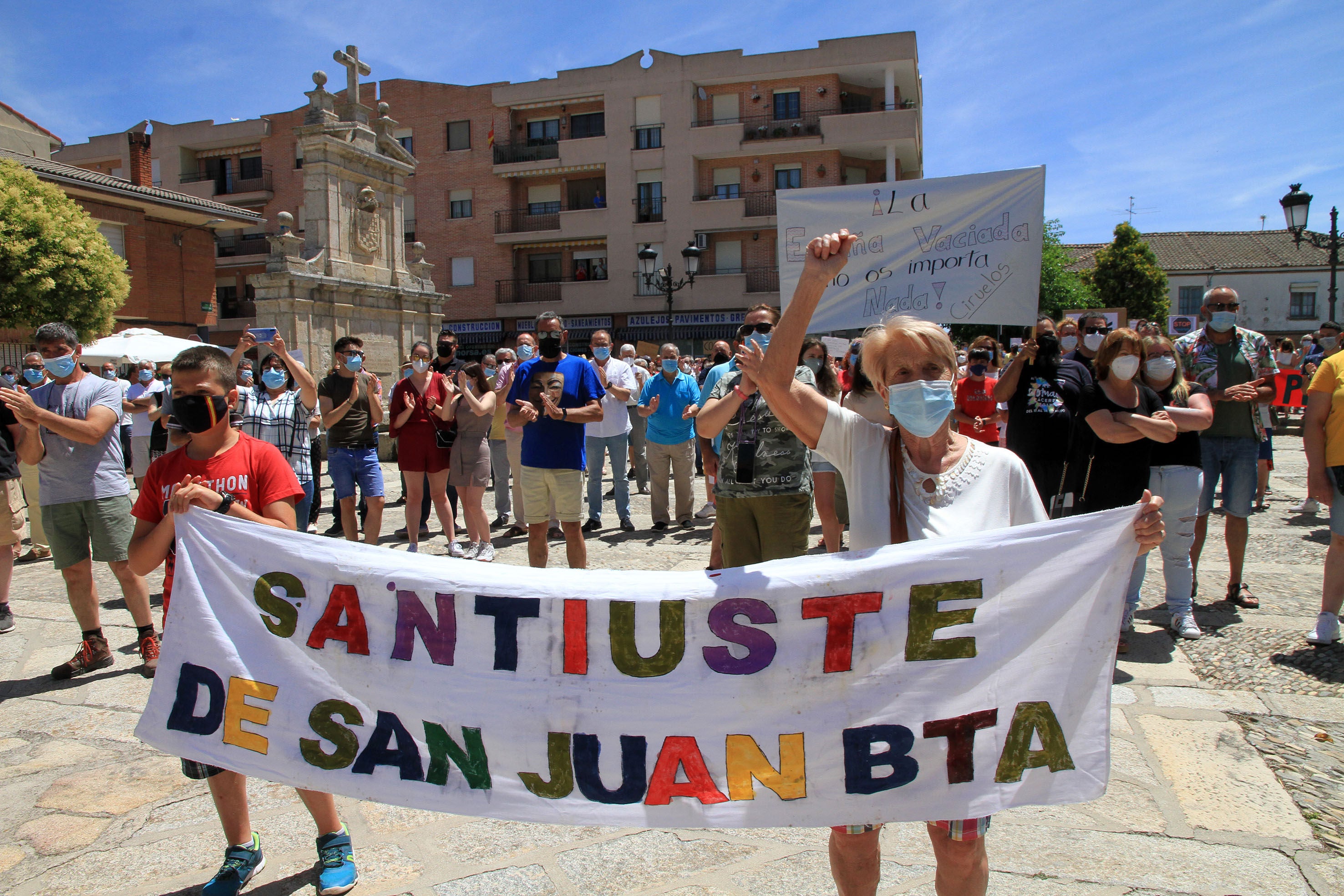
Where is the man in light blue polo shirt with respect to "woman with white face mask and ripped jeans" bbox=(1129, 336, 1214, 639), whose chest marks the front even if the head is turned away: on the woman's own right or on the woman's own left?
on the woman's own right

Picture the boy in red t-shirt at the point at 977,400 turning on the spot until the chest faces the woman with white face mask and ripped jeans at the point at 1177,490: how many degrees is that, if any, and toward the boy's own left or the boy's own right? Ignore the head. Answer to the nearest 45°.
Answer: approximately 45° to the boy's own left

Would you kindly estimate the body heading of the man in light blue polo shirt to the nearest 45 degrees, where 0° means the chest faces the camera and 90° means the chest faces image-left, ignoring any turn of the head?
approximately 0°

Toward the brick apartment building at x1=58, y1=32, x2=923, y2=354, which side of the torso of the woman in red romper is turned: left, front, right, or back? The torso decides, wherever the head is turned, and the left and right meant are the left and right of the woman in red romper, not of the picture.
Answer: back

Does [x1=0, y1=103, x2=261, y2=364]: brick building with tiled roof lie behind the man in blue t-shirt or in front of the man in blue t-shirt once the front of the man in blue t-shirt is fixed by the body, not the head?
behind

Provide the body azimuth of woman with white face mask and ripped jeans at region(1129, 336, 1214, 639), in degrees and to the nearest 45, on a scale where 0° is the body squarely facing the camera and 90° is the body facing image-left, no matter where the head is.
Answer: approximately 45°
